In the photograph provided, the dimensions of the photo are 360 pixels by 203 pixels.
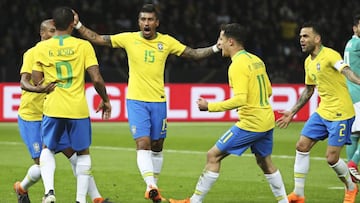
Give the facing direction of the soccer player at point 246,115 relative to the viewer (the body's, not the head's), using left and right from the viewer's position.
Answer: facing away from the viewer and to the left of the viewer

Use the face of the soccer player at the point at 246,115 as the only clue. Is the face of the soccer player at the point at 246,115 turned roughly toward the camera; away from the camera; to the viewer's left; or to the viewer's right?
to the viewer's left

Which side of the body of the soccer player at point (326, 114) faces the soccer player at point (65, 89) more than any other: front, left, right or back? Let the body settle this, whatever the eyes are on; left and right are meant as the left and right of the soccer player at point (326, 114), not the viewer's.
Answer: front

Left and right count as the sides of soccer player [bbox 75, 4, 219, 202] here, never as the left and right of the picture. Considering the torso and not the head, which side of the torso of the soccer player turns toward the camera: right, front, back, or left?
front

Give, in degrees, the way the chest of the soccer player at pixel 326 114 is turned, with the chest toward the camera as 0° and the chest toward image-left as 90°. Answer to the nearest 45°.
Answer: approximately 45°

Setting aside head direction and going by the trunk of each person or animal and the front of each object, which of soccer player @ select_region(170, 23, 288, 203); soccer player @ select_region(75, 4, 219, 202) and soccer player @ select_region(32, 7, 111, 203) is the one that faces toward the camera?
soccer player @ select_region(75, 4, 219, 202)

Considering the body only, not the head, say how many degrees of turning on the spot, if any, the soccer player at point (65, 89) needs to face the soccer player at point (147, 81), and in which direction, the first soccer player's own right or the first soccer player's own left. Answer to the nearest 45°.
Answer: approximately 45° to the first soccer player's own right

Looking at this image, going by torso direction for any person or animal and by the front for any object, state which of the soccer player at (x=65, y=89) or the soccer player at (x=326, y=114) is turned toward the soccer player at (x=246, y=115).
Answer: the soccer player at (x=326, y=114)

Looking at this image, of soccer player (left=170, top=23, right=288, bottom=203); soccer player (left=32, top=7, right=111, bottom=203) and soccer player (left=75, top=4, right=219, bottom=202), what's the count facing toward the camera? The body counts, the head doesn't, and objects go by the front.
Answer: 1

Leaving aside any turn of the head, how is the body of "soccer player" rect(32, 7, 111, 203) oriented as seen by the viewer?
away from the camera

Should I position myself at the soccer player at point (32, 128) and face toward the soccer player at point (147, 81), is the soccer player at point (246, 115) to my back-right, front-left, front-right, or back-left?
front-right

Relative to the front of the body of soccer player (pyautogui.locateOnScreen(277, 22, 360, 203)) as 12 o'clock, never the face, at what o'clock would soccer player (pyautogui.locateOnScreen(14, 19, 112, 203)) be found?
soccer player (pyautogui.locateOnScreen(14, 19, 112, 203)) is roughly at 1 o'clock from soccer player (pyautogui.locateOnScreen(277, 22, 360, 203)).

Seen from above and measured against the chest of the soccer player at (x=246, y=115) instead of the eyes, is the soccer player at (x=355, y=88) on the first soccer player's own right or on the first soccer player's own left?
on the first soccer player's own right

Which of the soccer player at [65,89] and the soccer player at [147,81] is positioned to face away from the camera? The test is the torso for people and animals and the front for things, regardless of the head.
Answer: the soccer player at [65,89]

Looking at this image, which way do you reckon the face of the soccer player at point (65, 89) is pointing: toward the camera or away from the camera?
away from the camera
